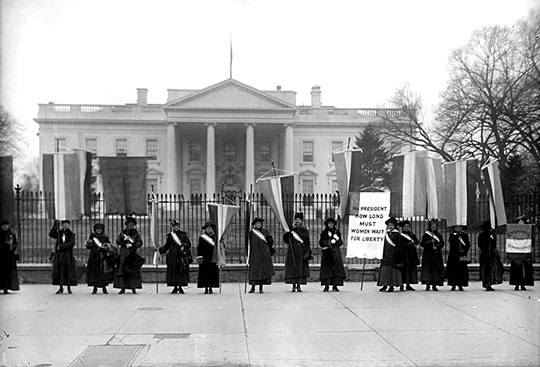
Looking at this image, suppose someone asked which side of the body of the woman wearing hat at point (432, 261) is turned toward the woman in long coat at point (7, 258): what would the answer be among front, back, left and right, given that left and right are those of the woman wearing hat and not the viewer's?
right

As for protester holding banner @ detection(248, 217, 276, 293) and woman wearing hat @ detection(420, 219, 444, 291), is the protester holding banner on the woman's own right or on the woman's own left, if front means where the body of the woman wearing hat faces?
on the woman's own right

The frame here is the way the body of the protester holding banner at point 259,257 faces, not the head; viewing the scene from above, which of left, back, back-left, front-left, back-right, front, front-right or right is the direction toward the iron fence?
back

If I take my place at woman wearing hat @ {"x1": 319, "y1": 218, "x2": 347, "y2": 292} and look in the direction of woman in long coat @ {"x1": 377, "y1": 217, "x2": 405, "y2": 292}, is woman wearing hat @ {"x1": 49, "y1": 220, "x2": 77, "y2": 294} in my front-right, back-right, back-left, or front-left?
back-right

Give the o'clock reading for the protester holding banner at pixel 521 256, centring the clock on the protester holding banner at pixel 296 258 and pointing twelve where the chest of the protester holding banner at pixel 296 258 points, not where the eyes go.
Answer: the protester holding banner at pixel 521 256 is roughly at 9 o'clock from the protester holding banner at pixel 296 258.

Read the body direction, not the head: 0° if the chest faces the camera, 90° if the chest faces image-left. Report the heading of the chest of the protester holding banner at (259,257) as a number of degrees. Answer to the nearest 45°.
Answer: approximately 0°

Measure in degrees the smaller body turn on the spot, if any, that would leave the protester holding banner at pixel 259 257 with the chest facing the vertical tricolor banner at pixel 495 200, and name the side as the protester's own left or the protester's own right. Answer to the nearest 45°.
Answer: approximately 90° to the protester's own left

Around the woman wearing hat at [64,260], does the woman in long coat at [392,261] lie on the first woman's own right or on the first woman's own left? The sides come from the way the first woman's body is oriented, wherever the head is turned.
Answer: on the first woman's own left
